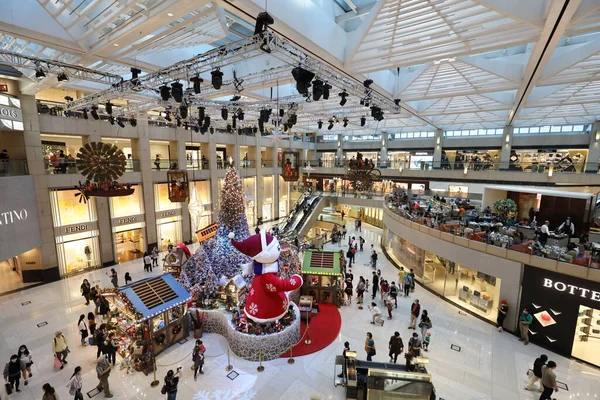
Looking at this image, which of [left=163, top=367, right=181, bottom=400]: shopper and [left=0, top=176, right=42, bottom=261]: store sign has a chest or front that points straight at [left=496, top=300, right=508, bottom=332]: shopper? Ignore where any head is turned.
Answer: the store sign

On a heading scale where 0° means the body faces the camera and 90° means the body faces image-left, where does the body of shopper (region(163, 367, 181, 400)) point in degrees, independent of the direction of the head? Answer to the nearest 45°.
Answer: approximately 180°

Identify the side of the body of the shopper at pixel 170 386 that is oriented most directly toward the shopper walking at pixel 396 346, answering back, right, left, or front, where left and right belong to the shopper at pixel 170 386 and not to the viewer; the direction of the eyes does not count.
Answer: right

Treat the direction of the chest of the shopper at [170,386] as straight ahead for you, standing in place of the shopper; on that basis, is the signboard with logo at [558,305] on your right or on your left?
on your right

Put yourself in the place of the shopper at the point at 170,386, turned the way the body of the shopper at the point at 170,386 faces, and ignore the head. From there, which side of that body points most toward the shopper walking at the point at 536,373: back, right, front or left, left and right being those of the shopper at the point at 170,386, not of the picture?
right

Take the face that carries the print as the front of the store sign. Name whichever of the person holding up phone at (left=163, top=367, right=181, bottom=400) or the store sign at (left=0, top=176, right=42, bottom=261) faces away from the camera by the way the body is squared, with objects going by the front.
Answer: the person holding up phone

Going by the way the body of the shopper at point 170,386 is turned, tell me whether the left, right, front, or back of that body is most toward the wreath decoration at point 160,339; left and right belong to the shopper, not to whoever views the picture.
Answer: front

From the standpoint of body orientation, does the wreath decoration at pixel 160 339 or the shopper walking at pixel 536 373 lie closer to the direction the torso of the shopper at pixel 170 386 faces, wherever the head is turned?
the wreath decoration

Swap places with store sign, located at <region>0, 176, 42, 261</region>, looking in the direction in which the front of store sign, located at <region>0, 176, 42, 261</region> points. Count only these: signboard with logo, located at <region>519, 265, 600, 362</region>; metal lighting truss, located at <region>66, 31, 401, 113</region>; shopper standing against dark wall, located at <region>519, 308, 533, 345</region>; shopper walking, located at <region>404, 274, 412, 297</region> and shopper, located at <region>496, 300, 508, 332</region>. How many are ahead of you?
5

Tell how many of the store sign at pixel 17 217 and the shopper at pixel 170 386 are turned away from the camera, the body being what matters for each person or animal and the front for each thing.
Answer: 1

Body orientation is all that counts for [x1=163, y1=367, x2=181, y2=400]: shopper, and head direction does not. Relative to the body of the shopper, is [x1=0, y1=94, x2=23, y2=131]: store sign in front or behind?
in front

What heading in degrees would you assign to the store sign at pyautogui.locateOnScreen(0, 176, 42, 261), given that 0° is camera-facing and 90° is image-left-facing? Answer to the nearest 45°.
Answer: approximately 315°

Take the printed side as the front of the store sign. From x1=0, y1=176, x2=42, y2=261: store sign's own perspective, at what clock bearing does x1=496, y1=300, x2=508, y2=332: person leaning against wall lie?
The person leaning against wall is roughly at 12 o'clock from the store sign.

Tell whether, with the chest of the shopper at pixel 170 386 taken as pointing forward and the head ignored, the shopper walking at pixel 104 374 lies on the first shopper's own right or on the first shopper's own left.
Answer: on the first shopper's own left

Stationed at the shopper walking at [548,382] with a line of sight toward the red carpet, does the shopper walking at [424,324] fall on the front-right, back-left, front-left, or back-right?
front-right

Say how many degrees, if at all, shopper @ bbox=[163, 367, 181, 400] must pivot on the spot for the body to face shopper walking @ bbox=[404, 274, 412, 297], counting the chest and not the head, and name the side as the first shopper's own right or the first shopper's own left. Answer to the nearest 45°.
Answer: approximately 90° to the first shopper's own right

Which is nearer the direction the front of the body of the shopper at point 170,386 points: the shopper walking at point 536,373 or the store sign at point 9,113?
the store sign

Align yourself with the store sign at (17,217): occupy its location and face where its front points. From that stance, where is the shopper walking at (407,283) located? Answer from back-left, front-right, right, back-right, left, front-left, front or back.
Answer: front

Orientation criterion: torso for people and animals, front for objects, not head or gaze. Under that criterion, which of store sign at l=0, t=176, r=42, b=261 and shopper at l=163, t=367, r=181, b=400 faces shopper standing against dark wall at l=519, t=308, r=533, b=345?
the store sign
